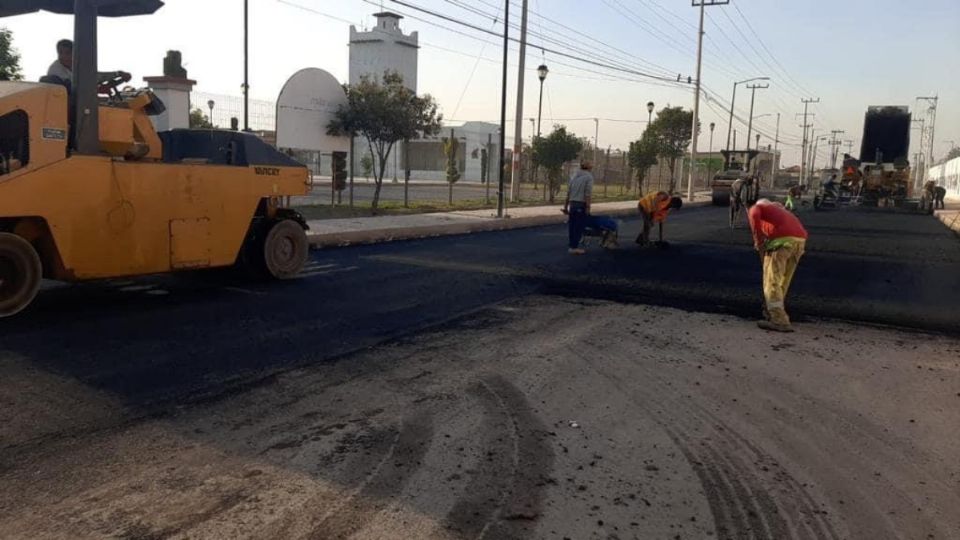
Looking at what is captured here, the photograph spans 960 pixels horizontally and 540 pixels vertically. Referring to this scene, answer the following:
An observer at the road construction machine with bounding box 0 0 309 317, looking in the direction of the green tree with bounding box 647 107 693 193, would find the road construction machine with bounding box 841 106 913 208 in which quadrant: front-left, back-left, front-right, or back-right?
front-right

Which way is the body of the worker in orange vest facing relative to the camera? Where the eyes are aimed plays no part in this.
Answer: to the viewer's right

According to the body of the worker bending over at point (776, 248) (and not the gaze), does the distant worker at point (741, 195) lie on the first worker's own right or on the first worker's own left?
on the first worker's own right

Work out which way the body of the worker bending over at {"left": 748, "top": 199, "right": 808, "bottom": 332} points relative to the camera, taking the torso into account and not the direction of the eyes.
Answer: to the viewer's left

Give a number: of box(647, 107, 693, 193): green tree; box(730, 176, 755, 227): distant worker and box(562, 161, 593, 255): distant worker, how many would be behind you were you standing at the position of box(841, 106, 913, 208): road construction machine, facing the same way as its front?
2

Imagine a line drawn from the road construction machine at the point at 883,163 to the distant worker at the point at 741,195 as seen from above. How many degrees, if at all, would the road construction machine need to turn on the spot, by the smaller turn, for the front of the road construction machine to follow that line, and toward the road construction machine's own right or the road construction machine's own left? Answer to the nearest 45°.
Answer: approximately 180°

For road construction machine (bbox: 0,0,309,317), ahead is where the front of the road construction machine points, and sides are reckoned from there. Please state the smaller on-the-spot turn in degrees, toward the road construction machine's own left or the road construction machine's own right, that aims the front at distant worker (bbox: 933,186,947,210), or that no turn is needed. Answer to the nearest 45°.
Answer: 0° — it already faces them

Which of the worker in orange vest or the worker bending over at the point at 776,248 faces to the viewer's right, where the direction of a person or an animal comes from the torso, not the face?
the worker in orange vest

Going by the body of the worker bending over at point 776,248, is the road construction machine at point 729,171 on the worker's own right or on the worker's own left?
on the worker's own right

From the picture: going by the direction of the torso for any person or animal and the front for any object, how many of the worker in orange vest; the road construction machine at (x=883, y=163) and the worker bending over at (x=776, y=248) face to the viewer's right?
1

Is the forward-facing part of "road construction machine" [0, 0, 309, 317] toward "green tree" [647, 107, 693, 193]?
yes

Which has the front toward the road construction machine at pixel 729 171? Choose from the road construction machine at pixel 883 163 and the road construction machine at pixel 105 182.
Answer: the road construction machine at pixel 105 182

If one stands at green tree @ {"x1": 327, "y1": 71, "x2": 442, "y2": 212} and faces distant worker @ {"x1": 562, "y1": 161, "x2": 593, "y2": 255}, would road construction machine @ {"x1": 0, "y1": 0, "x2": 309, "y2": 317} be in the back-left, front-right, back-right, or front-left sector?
front-right

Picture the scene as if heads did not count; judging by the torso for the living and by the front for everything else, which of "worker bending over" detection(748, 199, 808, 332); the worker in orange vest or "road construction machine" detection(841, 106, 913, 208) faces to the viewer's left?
the worker bending over

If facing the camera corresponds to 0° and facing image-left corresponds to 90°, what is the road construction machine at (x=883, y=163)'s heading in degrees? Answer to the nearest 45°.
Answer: approximately 180°
